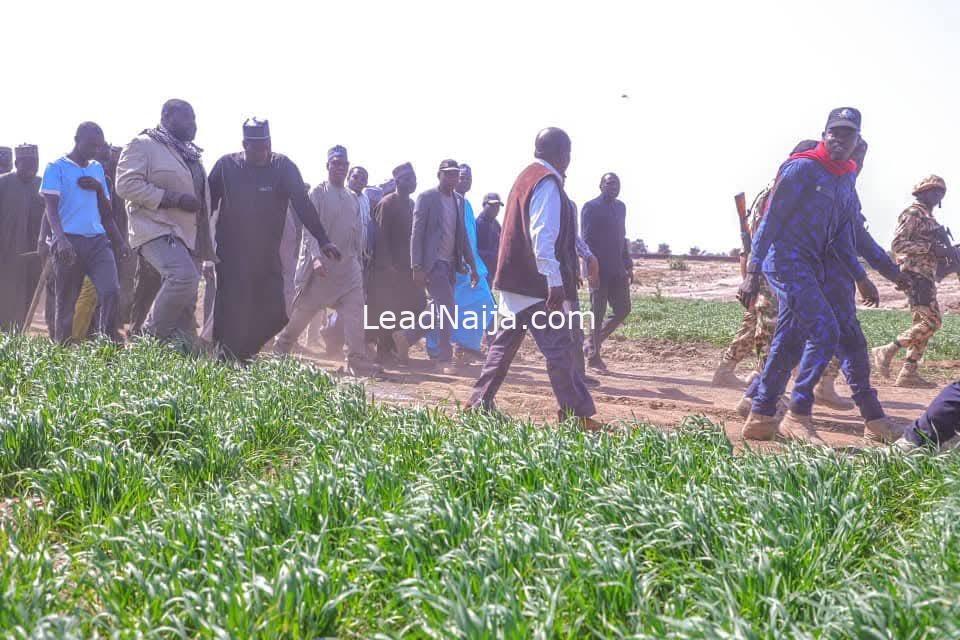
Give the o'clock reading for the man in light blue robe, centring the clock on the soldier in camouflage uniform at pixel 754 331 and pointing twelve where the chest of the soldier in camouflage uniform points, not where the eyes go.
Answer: The man in light blue robe is roughly at 7 o'clock from the soldier in camouflage uniform.

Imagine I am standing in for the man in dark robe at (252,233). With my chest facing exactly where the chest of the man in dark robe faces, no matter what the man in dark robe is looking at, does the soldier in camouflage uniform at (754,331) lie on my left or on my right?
on my left

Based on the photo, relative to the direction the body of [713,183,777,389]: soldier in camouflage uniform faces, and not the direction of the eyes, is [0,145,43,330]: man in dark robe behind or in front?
behind

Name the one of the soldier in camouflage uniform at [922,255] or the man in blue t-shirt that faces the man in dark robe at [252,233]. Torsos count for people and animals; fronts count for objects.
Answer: the man in blue t-shirt

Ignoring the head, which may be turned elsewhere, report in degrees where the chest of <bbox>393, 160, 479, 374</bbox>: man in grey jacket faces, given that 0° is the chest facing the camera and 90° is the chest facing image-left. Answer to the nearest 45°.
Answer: approximately 315°

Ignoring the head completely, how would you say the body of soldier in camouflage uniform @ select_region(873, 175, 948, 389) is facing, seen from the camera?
to the viewer's right

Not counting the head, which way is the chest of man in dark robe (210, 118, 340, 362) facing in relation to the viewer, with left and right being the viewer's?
facing the viewer

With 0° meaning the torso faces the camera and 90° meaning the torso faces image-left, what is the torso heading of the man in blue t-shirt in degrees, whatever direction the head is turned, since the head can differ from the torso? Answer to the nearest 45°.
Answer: approximately 315°

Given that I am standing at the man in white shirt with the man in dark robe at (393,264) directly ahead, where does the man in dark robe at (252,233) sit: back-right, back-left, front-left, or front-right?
front-left
